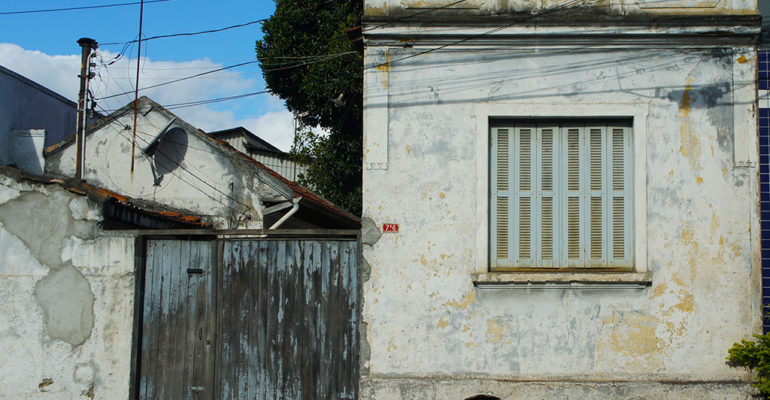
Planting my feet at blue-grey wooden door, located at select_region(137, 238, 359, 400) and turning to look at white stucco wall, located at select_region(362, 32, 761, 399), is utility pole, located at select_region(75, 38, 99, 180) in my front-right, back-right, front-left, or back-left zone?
back-left

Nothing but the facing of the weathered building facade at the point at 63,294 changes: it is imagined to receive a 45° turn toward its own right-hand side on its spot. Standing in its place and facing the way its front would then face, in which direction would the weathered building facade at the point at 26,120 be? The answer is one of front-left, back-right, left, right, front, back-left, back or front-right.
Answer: back-right

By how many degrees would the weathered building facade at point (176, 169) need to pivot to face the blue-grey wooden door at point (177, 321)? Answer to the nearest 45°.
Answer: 0° — it already faces it

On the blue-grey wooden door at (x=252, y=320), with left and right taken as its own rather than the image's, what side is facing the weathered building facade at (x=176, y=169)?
back

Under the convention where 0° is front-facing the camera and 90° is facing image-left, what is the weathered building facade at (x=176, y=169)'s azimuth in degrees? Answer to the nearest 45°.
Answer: approximately 0°

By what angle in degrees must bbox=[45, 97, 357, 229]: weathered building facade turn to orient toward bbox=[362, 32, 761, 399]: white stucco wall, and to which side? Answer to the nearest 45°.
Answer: approximately 45° to its left

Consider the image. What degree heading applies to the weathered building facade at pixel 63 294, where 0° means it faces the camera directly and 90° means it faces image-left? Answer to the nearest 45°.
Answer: approximately 0°

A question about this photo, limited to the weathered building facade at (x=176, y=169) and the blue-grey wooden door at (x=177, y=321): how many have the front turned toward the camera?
2

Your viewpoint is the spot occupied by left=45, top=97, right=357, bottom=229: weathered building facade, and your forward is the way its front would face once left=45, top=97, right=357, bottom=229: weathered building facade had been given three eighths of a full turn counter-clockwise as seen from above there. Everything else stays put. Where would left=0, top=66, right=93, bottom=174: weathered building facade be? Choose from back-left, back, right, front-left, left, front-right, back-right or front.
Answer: left
